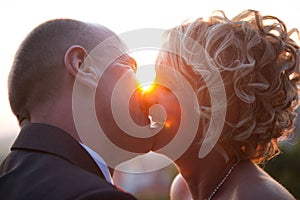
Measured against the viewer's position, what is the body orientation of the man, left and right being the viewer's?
facing away from the viewer and to the right of the viewer

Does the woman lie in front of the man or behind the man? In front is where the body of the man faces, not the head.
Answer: in front
